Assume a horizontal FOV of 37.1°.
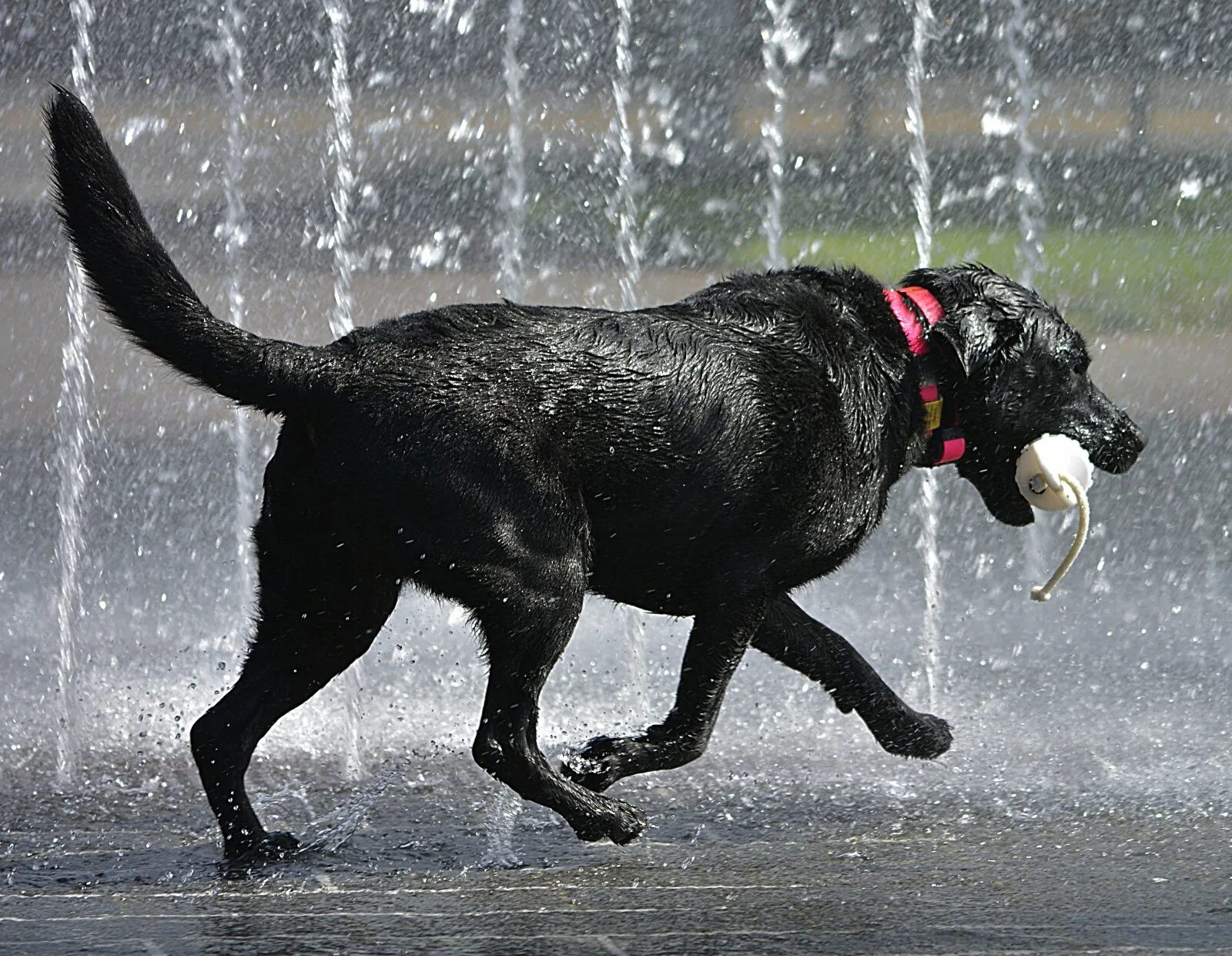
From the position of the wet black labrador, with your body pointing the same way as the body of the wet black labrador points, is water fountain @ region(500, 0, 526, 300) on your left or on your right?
on your left

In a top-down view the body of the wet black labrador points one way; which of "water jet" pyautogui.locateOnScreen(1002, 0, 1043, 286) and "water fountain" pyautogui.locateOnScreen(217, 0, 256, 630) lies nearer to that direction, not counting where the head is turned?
the water jet

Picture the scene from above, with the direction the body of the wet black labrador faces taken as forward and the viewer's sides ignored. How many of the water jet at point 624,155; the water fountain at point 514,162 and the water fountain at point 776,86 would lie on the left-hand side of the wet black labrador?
3

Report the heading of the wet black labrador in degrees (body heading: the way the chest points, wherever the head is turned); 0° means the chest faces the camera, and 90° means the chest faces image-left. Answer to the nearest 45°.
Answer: approximately 270°

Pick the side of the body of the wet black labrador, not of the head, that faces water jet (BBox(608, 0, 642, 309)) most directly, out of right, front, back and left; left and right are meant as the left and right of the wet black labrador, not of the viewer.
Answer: left

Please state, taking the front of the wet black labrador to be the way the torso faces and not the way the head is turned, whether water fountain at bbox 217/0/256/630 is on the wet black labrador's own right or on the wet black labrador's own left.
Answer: on the wet black labrador's own left

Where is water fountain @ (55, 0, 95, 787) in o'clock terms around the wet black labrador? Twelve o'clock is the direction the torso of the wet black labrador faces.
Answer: The water fountain is roughly at 8 o'clock from the wet black labrador.

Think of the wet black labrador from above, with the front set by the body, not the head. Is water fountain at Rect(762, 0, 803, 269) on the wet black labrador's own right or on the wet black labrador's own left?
on the wet black labrador's own left
